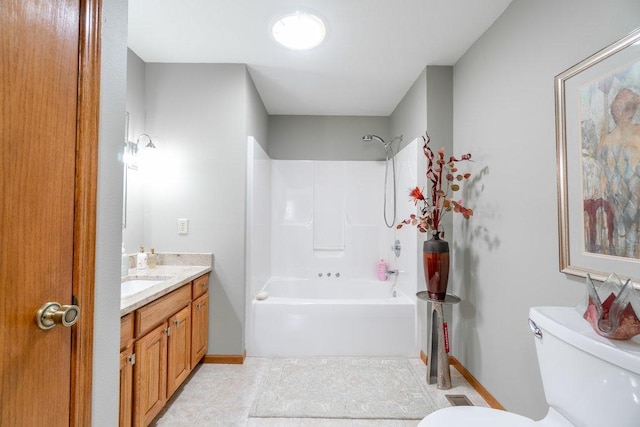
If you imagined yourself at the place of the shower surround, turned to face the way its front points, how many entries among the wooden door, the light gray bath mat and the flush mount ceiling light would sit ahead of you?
3

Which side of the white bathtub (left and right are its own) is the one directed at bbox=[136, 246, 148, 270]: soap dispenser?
right

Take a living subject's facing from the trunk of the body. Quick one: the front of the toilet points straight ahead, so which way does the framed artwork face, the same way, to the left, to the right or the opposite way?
the same way

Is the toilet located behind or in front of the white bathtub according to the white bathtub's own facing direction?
in front

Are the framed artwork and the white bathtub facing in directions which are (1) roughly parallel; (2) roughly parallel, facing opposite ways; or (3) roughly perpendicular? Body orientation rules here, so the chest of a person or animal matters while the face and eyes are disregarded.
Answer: roughly perpendicular

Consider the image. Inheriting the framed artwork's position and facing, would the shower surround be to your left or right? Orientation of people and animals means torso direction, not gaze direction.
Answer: on your right

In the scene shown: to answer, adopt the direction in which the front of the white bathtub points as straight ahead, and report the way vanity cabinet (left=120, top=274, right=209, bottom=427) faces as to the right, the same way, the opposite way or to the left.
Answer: to the left

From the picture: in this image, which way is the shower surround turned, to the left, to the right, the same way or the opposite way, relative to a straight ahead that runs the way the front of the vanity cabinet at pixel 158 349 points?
to the right

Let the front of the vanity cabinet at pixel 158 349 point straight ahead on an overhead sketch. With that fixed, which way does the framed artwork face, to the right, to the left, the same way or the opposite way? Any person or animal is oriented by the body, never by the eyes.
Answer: the opposite way

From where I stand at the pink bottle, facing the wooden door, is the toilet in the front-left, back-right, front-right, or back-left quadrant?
front-left

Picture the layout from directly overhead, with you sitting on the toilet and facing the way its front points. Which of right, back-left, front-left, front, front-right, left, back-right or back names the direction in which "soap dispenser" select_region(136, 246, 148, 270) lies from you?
front-right

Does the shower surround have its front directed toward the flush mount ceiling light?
yes

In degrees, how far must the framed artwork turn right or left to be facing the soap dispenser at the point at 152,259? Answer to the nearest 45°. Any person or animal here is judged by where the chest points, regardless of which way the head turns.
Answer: approximately 45° to its right

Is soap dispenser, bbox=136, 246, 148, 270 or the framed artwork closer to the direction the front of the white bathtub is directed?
the framed artwork

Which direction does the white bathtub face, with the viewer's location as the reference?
facing the viewer

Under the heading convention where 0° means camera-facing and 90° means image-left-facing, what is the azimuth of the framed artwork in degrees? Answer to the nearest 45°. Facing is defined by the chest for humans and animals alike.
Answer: approximately 45°
